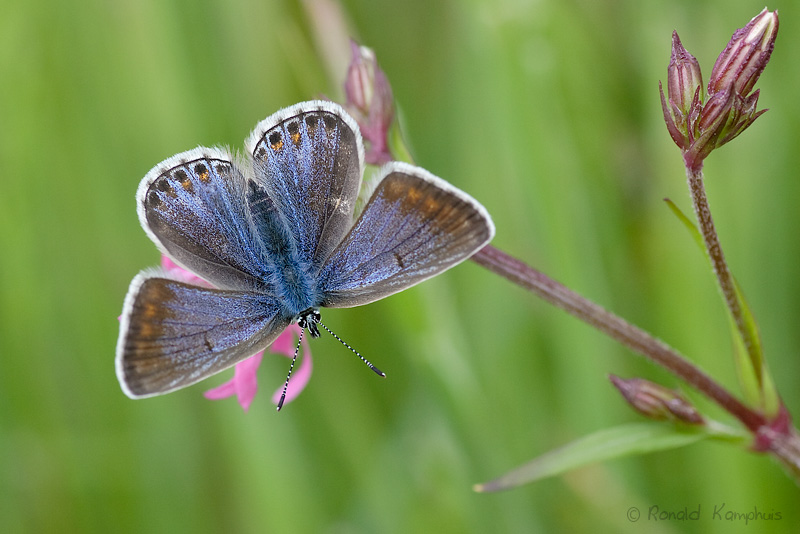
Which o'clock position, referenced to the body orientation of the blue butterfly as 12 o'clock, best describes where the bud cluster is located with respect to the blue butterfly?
The bud cluster is roughly at 10 o'clock from the blue butterfly.

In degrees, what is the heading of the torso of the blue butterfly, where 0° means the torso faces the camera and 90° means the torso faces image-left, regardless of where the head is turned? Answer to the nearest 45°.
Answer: approximately 0°

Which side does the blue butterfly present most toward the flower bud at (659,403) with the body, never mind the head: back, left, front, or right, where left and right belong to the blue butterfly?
left
